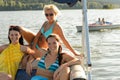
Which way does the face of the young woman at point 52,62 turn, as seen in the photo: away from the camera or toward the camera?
toward the camera

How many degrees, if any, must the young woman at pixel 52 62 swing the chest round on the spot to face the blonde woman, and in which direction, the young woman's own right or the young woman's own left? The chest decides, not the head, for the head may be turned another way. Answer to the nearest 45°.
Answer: approximately 180°

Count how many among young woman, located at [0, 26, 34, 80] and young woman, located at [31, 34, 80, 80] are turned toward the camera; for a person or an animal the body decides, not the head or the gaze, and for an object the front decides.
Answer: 2

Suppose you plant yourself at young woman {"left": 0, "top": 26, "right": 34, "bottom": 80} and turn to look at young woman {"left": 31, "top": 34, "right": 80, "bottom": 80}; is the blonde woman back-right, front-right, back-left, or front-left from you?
front-left

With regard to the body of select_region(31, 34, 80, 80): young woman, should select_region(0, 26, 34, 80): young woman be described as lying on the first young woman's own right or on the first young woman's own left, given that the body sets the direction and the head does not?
on the first young woman's own right

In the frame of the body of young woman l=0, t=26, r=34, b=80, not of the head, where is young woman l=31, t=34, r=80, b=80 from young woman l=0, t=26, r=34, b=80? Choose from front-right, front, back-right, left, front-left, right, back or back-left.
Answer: front-left

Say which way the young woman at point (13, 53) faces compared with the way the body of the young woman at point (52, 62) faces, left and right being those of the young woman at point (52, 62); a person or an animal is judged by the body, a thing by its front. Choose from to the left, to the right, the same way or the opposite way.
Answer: the same way

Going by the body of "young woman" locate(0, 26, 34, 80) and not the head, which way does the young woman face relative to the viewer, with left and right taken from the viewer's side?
facing the viewer

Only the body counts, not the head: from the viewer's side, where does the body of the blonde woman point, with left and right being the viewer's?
facing the viewer and to the left of the viewer

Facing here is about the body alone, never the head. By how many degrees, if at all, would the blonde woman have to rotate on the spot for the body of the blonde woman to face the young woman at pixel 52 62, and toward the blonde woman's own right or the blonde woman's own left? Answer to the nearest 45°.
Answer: approximately 45° to the blonde woman's own left

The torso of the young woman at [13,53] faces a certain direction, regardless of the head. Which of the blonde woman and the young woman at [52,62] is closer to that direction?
the young woman
